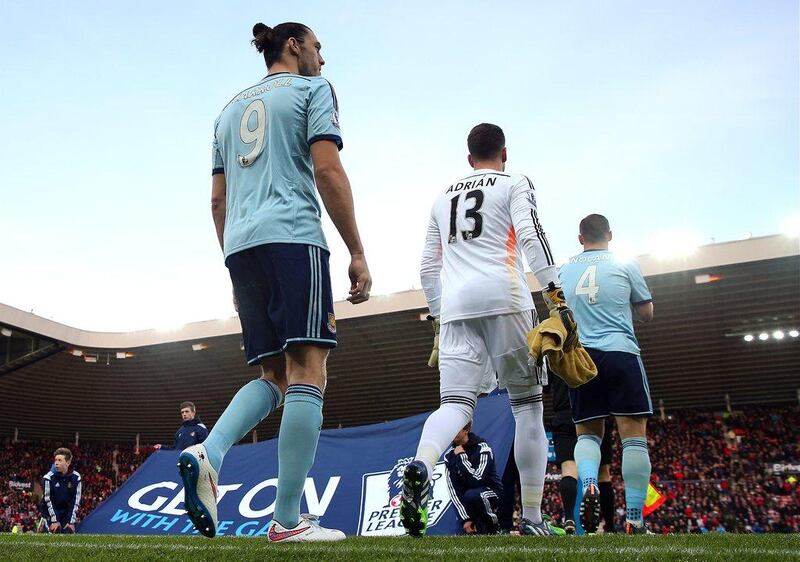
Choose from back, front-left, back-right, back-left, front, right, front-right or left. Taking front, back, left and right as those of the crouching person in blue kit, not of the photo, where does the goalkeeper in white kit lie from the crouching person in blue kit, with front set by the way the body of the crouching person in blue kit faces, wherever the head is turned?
front-left

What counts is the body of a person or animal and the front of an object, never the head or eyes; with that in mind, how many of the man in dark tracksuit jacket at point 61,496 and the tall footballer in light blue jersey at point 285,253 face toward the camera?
1

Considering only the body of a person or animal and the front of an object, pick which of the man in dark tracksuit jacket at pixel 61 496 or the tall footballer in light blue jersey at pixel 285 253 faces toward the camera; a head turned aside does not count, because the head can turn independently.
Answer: the man in dark tracksuit jacket

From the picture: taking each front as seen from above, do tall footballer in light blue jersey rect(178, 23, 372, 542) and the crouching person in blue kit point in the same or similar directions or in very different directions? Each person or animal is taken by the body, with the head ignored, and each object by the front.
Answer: very different directions

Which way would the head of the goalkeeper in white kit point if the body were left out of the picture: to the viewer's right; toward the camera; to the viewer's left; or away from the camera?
away from the camera

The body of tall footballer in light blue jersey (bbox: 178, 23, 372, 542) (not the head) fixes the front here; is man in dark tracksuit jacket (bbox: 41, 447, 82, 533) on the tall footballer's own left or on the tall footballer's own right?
on the tall footballer's own left

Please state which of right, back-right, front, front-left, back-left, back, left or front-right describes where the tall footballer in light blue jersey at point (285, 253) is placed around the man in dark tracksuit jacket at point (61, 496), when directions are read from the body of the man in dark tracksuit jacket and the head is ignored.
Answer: front

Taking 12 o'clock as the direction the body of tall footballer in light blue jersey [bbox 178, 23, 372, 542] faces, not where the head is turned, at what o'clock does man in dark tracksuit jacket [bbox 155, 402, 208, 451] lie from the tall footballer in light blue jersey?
The man in dark tracksuit jacket is roughly at 10 o'clock from the tall footballer in light blue jersey.

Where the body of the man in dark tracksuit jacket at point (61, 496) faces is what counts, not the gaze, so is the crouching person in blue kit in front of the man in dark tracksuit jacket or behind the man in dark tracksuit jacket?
in front

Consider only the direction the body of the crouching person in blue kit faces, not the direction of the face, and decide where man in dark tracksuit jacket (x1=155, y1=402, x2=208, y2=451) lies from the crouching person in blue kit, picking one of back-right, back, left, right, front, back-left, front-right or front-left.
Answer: right

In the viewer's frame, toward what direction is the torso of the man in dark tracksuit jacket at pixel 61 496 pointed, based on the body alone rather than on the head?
toward the camera

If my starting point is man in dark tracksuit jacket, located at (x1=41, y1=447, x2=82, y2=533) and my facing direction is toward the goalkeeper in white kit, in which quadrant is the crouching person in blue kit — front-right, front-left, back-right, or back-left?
front-left

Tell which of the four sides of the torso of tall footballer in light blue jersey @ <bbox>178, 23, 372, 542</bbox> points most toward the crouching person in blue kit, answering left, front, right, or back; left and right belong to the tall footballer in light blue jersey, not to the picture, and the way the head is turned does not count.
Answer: front

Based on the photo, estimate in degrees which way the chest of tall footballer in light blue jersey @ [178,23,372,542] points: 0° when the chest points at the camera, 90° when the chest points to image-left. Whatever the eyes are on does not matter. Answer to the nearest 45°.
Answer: approximately 225°
